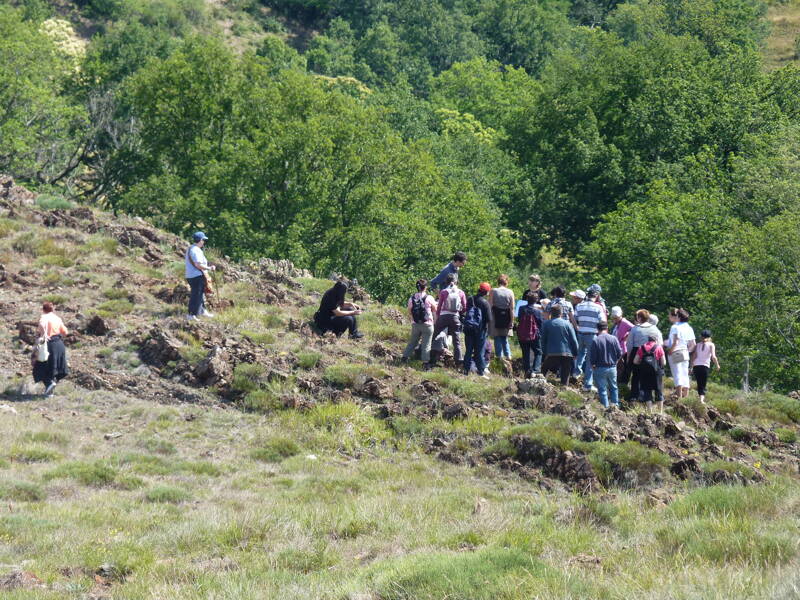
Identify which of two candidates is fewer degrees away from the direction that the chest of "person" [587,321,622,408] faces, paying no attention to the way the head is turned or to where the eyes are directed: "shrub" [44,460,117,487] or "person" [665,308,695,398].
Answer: the person

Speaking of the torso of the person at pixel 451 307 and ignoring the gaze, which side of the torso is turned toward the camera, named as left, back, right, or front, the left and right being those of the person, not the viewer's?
back

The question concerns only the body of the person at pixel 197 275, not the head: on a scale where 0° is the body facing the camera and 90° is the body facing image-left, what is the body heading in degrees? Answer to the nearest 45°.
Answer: approximately 270°

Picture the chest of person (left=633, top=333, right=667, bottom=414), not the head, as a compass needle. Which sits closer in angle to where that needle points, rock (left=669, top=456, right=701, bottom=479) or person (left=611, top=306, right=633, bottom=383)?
the person

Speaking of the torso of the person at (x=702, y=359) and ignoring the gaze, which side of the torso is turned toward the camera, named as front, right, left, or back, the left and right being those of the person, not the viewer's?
back

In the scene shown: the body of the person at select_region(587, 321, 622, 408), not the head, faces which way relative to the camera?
away from the camera

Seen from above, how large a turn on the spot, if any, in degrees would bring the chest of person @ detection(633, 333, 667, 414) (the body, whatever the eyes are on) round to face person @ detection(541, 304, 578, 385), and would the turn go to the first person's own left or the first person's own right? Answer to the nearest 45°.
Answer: approximately 90° to the first person's own left

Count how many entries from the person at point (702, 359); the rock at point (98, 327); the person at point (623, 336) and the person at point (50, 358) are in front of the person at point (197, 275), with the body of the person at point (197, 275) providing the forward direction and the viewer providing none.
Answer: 2

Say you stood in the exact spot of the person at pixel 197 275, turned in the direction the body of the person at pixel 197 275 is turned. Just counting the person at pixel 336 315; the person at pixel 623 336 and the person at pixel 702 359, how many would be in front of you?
3
